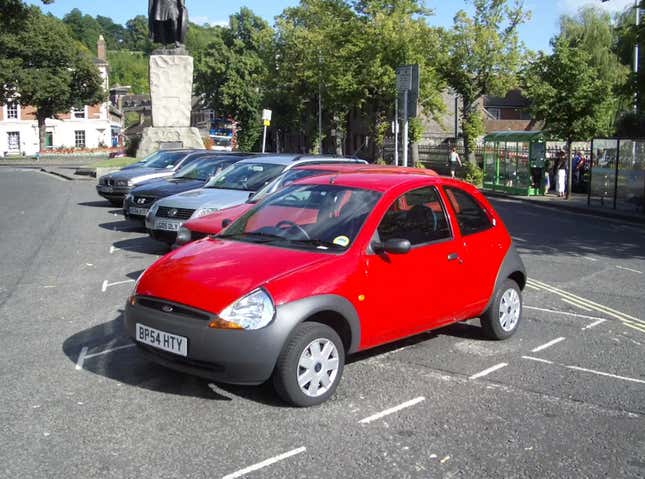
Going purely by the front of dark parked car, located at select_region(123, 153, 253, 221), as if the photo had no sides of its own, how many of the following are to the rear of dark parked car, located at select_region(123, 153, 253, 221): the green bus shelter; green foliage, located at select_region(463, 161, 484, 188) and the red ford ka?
2

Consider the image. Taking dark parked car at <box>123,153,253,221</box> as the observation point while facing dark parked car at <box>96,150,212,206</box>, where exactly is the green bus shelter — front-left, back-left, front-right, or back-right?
front-right

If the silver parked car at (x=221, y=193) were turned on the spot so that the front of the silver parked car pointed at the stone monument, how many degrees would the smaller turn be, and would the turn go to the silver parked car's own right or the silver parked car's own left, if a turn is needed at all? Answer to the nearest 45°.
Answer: approximately 135° to the silver parked car's own right

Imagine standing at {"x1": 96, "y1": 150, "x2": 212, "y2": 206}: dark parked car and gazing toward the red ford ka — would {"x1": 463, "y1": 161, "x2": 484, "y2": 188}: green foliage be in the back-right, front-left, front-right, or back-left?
back-left

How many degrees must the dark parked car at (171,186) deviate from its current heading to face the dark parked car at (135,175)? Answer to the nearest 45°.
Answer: approximately 135° to its right

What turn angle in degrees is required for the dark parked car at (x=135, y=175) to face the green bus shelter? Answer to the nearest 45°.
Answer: approximately 180°

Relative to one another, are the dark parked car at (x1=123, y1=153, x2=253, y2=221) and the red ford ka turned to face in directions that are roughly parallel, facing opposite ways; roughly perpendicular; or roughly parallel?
roughly parallel

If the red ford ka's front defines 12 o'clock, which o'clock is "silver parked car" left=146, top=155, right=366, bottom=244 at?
The silver parked car is roughly at 4 o'clock from the red ford ka.

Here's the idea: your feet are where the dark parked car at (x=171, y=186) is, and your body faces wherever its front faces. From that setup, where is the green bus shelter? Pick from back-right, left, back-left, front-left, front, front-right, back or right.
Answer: back

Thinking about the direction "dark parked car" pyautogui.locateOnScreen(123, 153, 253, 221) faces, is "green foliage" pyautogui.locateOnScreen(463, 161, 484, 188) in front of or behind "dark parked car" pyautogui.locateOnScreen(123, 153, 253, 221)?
behind

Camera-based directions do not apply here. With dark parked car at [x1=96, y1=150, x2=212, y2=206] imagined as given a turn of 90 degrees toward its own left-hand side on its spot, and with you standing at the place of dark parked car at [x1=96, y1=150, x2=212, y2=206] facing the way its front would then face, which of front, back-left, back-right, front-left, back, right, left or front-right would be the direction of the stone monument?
back-left

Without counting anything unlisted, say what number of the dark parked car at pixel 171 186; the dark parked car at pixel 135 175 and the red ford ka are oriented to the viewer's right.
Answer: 0

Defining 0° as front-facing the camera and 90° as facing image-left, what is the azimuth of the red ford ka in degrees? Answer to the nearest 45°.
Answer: approximately 45°

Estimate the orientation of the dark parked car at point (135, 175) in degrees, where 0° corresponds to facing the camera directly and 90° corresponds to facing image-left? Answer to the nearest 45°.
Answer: approximately 45°
